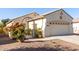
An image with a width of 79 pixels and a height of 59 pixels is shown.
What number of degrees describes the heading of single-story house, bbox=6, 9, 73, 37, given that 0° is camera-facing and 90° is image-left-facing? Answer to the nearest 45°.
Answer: approximately 315°
